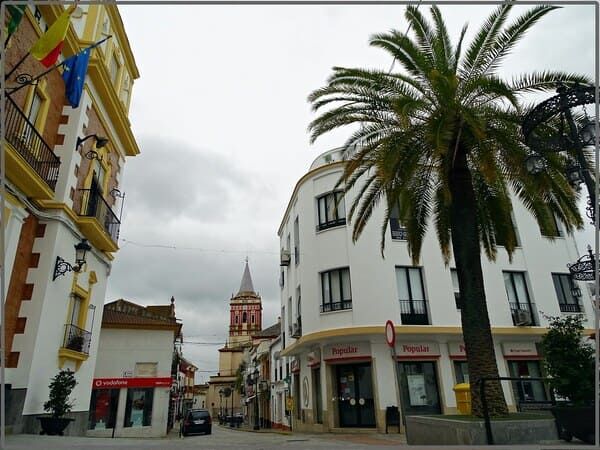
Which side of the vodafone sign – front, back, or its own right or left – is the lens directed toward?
front

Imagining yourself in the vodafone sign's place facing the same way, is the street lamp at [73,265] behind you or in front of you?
in front

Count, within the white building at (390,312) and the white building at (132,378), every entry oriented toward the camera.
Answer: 2

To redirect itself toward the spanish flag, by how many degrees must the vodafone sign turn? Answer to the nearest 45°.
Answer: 0° — it already faces it

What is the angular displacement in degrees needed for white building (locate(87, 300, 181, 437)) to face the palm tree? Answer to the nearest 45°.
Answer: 0° — it already faces it

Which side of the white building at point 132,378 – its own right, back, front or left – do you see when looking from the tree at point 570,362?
front

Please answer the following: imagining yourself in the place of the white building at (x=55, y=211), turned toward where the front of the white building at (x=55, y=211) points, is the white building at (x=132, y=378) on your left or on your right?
on your left

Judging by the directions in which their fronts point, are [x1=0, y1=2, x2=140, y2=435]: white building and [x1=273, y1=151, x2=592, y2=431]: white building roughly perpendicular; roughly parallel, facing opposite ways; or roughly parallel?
roughly perpendicular

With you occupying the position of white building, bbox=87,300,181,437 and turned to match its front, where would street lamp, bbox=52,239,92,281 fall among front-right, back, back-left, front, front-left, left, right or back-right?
front

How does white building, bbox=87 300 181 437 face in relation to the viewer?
toward the camera

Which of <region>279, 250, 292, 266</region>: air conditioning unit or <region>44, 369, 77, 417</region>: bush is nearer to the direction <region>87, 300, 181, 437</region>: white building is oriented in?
the bush

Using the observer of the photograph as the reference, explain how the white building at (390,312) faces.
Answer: facing the viewer

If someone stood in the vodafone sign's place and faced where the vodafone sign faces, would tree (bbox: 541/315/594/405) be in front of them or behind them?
in front

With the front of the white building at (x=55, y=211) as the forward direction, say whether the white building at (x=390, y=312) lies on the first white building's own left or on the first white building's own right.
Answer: on the first white building's own left

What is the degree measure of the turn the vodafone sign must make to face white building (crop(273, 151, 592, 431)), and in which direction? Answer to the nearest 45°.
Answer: approximately 45° to its left

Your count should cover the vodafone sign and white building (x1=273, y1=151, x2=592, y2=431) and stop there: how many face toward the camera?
2
